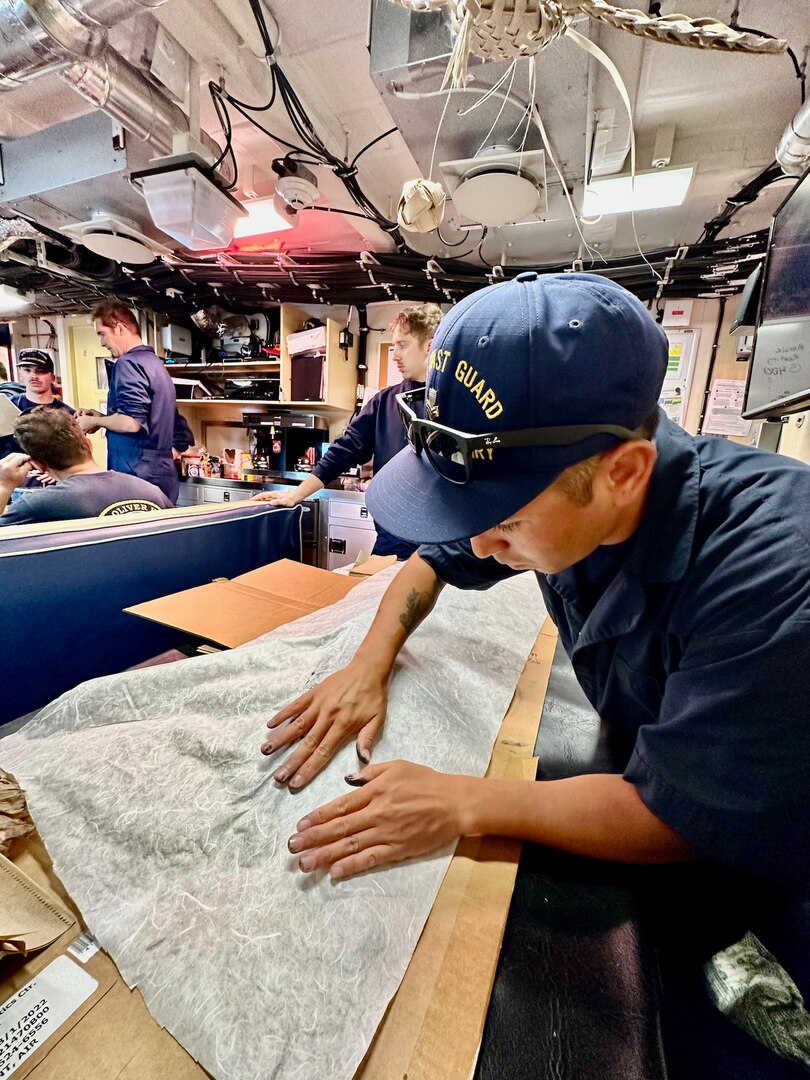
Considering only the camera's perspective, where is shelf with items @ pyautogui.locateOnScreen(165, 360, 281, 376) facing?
facing the viewer

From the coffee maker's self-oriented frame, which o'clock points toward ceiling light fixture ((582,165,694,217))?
The ceiling light fixture is roughly at 11 o'clock from the coffee maker.

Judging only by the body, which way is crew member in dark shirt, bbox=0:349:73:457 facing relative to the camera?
toward the camera

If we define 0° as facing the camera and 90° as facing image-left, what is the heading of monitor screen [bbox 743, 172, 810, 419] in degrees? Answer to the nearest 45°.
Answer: approximately 45°

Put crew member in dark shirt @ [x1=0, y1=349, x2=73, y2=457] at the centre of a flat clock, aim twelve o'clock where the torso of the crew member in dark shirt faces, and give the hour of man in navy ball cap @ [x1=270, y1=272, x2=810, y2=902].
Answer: The man in navy ball cap is roughly at 12 o'clock from the crew member in dark shirt.

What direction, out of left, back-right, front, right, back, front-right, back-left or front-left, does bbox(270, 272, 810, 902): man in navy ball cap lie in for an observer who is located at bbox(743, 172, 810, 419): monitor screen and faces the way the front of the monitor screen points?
front-left

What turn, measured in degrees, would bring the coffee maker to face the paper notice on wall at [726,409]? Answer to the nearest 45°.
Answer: approximately 45° to its left
